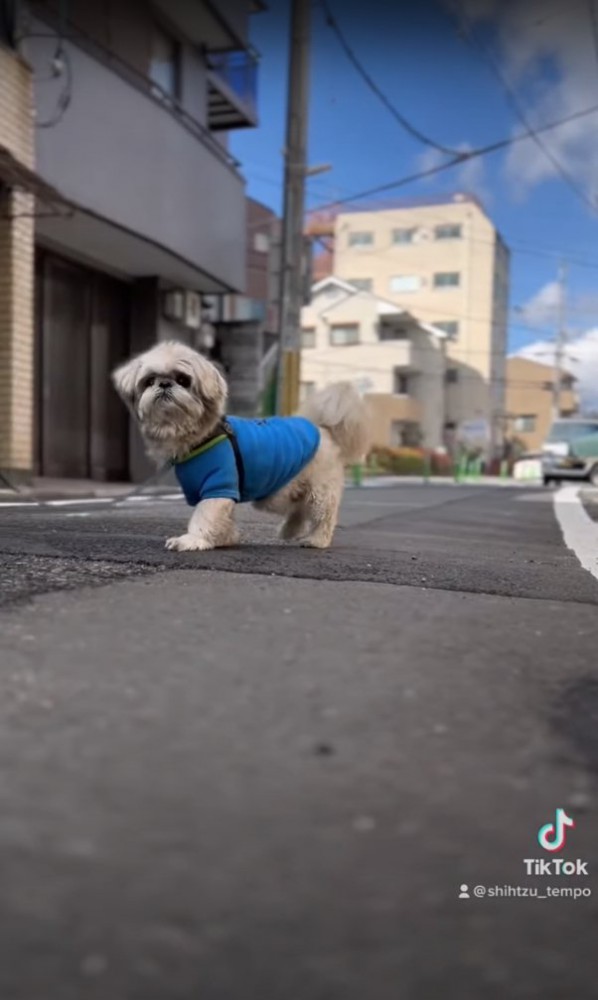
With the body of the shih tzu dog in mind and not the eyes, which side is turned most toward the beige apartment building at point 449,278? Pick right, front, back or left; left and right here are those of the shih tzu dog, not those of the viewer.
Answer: right

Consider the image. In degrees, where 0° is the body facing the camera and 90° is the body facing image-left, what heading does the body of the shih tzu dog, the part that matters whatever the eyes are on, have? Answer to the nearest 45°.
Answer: approximately 90°

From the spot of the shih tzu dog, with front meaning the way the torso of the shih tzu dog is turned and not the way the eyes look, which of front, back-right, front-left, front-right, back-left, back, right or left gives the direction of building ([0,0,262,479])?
right

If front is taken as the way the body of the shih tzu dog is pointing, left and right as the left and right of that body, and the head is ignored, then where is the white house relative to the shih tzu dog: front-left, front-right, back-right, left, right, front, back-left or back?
right

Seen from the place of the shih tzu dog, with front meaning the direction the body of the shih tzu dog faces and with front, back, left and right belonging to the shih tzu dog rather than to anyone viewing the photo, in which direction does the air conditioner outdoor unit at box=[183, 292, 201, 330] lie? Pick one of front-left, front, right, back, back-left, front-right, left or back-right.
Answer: right

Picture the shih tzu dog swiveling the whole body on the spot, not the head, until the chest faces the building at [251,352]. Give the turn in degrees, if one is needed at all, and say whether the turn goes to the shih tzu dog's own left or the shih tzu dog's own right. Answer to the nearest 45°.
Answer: approximately 90° to the shih tzu dog's own right

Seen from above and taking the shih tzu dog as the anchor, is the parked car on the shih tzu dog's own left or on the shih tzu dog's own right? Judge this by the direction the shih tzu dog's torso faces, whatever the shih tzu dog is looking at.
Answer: on the shih tzu dog's own right

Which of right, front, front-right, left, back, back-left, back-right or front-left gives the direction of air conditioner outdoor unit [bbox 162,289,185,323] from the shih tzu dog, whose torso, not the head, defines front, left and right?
right

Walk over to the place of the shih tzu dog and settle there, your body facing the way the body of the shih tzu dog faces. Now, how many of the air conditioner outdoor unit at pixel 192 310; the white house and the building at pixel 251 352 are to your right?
3

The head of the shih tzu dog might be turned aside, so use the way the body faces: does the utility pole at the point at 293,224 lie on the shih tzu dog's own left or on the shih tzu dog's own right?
on the shih tzu dog's own right
